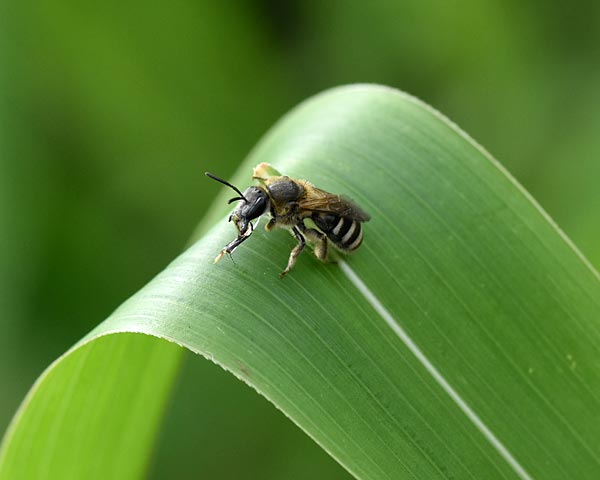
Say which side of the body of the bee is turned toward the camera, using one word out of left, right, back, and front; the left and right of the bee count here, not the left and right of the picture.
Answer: left
